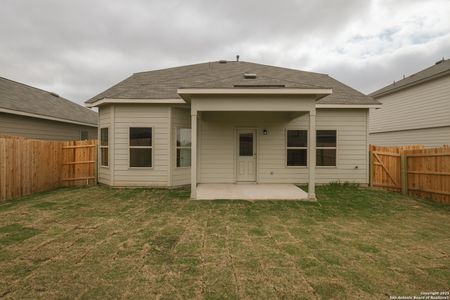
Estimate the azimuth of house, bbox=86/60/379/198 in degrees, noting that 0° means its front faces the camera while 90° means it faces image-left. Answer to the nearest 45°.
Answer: approximately 180°

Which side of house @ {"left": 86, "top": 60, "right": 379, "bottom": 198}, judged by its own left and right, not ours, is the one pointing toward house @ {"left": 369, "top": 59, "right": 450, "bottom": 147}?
right

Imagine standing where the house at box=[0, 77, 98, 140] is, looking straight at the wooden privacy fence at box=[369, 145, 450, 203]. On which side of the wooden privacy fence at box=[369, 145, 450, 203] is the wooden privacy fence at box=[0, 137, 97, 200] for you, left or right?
right

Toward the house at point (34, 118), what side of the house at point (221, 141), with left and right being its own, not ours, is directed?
left

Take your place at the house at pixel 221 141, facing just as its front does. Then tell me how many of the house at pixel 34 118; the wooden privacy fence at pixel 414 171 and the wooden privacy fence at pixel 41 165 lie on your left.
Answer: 2

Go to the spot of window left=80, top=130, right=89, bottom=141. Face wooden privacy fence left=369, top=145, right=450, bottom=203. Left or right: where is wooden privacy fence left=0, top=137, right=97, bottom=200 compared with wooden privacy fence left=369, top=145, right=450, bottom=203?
right

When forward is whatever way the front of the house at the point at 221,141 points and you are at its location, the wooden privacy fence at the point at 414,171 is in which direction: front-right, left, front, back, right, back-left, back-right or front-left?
right

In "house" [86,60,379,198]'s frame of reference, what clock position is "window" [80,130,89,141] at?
The window is roughly at 10 o'clock from the house.

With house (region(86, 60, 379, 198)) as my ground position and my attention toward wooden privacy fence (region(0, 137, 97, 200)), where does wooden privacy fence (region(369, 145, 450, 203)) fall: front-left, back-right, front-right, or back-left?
back-left

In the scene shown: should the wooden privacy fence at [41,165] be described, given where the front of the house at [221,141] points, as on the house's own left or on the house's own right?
on the house's own left

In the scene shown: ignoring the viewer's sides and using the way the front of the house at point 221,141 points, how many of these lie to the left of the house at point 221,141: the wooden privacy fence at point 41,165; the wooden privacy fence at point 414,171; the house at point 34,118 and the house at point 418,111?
2

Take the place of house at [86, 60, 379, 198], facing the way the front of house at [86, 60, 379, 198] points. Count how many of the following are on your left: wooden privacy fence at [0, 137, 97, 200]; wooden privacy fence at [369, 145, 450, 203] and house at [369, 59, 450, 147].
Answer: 1
